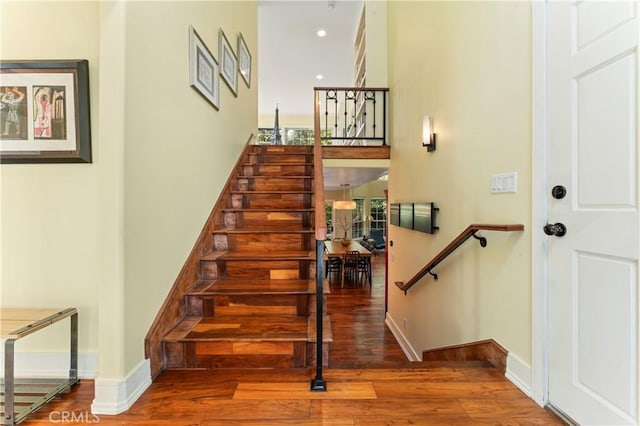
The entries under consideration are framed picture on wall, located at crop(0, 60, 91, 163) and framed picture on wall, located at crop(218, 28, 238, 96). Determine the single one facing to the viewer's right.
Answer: framed picture on wall, located at crop(218, 28, 238, 96)

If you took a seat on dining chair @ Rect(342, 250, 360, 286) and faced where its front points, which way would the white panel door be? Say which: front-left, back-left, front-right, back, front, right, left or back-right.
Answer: back

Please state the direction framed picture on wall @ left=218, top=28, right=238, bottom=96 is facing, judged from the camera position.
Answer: facing to the right of the viewer

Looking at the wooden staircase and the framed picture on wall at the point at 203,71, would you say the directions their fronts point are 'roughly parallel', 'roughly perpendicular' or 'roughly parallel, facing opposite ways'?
roughly perpendicular

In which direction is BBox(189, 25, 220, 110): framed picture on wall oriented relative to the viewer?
to the viewer's right

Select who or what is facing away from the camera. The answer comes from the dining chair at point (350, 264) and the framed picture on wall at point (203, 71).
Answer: the dining chair

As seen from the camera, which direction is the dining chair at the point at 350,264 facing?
away from the camera

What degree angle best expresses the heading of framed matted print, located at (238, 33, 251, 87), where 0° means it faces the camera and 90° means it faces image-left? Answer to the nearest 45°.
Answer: approximately 270°

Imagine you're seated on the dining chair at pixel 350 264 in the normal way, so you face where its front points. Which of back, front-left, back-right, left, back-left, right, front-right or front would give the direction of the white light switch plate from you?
back

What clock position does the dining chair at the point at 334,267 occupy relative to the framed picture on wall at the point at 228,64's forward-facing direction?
The dining chair is roughly at 10 o'clock from the framed picture on wall.
